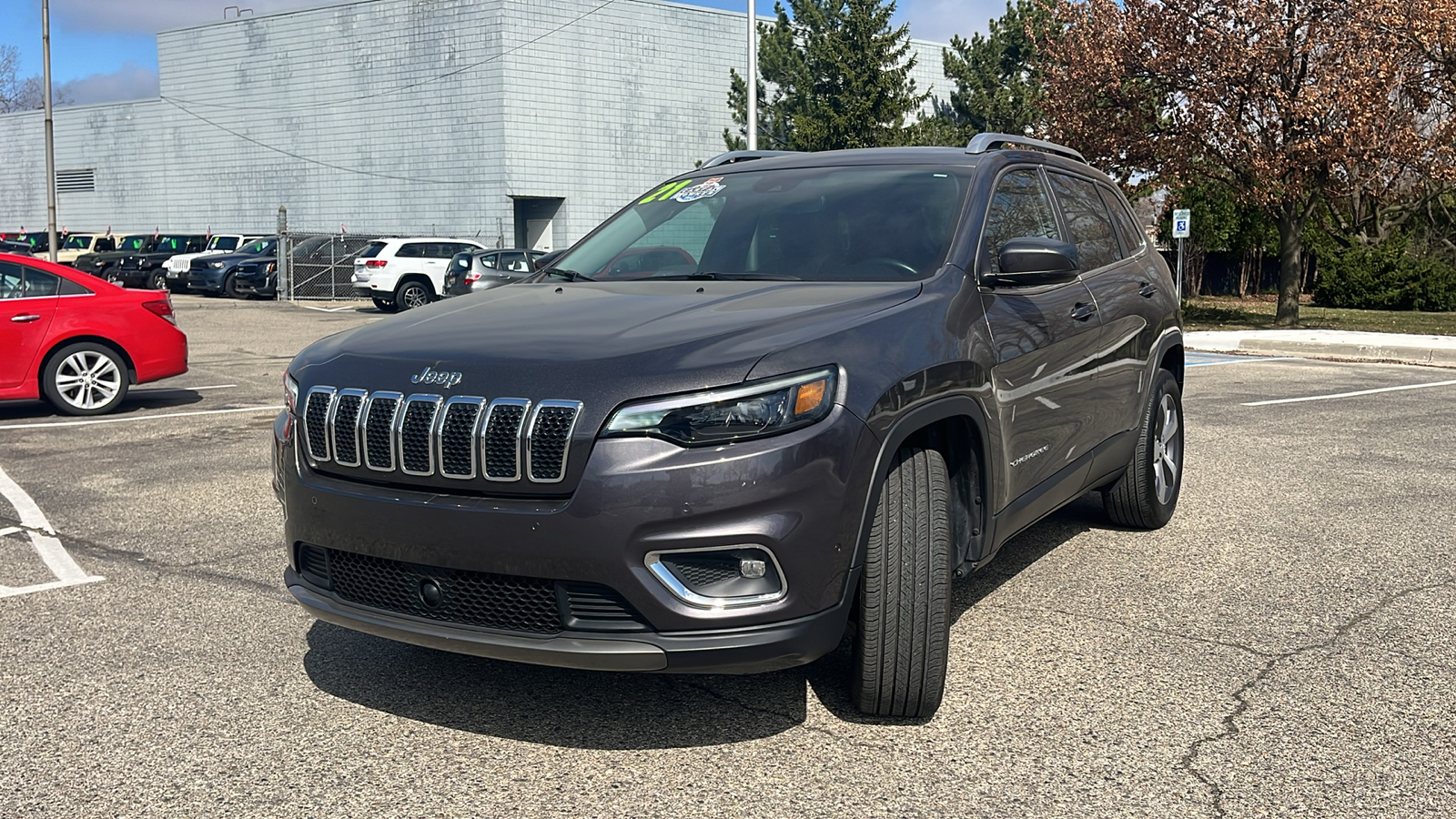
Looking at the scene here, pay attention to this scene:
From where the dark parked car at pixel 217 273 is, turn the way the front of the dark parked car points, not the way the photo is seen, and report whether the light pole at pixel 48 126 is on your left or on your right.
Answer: on your right

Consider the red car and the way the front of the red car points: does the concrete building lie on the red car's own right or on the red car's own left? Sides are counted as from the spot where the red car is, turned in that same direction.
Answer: on the red car's own right

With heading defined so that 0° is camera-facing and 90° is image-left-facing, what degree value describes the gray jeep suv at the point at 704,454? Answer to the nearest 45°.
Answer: approximately 45°

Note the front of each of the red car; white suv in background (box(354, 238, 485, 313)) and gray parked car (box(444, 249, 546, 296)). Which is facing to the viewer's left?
the red car

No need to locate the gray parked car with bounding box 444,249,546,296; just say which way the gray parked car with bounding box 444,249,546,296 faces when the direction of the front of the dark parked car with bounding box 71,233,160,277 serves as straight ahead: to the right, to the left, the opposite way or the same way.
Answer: the opposite way

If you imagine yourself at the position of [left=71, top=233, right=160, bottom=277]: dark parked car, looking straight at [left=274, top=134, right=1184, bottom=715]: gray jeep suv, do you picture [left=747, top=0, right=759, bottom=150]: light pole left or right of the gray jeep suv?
left

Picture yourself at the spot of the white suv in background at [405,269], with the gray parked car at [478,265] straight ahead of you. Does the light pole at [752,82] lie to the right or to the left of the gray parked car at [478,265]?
left

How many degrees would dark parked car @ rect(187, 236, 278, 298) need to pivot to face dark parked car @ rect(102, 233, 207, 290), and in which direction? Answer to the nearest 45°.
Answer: approximately 90° to its right

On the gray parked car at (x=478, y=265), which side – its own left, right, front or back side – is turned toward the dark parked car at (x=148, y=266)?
left

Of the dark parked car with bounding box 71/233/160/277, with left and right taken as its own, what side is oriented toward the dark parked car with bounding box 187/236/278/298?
left

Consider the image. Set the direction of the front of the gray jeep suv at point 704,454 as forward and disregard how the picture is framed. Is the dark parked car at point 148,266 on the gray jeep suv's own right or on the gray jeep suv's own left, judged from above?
on the gray jeep suv's own right
